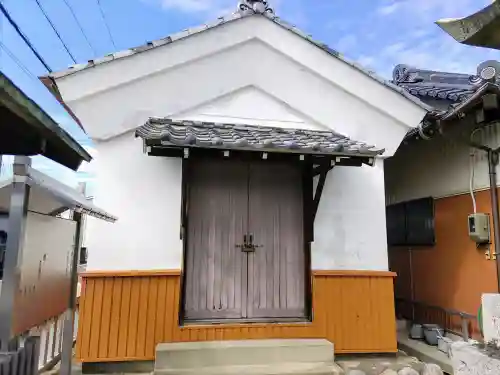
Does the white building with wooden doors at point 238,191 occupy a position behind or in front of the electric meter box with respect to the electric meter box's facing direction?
in front

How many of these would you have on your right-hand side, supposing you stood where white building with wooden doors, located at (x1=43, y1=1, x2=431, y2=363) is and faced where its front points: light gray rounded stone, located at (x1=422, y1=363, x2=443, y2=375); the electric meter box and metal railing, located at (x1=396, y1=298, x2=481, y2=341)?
0

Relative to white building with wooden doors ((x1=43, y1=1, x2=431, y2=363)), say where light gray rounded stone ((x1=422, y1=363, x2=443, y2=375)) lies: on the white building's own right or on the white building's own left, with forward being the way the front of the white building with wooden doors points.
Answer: on the white building's own left

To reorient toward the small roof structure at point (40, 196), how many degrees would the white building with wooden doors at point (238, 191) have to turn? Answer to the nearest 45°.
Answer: approximately 45° to its right

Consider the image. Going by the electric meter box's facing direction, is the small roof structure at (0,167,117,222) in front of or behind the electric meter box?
in front

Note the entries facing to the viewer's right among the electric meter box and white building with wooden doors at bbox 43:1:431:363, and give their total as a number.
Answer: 0

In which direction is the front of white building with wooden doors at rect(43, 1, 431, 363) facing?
toward the camera

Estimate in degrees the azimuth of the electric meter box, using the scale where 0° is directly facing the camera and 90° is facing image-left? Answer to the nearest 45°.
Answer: approximately 45°

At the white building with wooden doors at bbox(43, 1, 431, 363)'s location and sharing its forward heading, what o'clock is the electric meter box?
The electric meter box is roughly at 9 o'clock from the white building with wooden doors.

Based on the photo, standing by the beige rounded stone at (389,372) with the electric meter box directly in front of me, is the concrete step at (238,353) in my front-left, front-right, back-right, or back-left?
back-left
